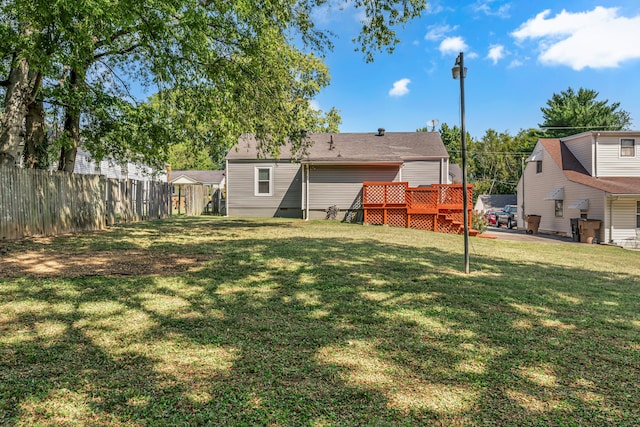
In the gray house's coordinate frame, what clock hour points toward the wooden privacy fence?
The wooden privacy fence is roughly at 7 o'clock from the gray house.

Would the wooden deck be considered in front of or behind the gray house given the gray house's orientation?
behind

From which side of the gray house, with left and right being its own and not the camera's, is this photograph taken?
back

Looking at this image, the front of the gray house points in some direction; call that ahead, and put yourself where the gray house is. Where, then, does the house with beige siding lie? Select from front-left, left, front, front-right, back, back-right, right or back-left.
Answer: right

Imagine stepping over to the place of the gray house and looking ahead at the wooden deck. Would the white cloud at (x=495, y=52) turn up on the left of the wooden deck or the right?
left

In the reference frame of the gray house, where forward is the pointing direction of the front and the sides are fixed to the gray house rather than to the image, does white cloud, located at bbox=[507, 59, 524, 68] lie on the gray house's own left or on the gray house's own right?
on the gray house's own right

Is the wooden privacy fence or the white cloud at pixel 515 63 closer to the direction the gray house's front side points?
the white cloud
